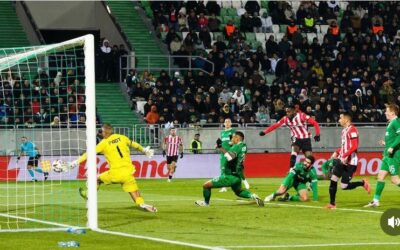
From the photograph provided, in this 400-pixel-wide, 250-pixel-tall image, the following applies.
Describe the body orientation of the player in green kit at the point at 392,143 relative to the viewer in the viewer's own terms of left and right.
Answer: facing to the left of the viewer

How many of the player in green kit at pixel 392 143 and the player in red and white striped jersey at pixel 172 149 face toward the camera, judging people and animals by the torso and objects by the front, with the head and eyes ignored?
1

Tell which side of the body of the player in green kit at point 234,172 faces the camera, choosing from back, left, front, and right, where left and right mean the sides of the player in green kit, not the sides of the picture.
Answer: left

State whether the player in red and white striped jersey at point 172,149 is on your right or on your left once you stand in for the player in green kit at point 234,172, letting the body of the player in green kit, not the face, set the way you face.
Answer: on your right

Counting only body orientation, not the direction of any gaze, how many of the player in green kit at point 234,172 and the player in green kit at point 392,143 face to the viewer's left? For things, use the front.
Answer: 2
